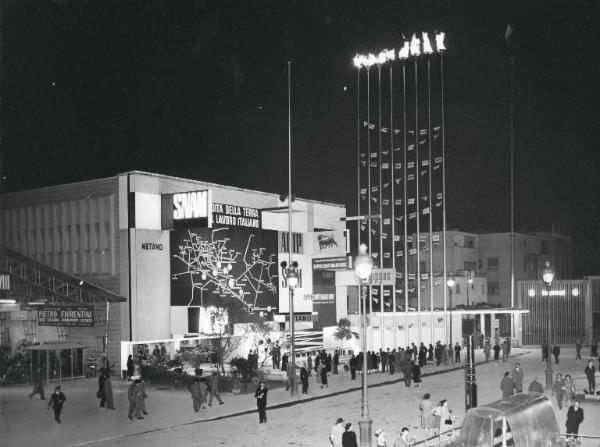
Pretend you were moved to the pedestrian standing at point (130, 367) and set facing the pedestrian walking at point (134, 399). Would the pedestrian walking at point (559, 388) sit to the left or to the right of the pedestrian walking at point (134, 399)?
left

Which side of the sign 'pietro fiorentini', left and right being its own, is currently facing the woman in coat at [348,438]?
front

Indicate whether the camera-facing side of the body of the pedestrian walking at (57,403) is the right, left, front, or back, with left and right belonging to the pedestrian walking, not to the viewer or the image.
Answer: front

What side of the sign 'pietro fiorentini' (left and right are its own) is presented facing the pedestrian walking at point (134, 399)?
front

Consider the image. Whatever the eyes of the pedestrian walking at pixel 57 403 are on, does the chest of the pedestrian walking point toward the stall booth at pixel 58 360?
no

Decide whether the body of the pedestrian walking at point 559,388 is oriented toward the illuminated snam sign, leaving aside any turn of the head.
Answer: no

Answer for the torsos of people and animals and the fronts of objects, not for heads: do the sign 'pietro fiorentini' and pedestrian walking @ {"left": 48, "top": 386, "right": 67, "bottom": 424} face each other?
no

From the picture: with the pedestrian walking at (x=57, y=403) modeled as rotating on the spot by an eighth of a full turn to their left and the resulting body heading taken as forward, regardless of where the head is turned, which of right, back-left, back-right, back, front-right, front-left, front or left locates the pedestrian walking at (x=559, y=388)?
front-left

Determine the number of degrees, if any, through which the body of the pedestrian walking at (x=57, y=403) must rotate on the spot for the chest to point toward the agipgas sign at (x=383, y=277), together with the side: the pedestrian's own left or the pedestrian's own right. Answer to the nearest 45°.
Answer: approximately 135° to the pedestrian's own left

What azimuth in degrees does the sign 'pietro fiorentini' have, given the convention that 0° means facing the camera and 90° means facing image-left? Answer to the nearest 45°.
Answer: approximately 0°
